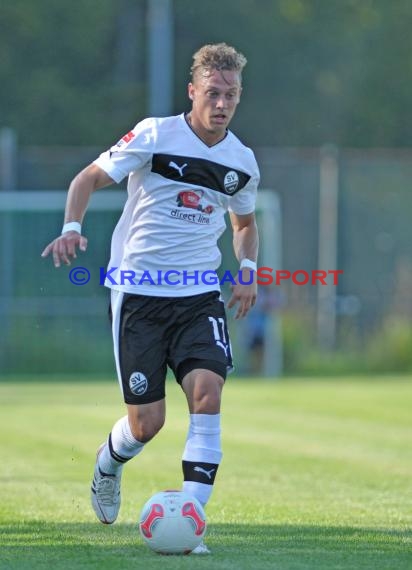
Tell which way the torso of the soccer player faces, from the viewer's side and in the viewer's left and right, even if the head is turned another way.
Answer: facing the viewer and to the right of the viewer

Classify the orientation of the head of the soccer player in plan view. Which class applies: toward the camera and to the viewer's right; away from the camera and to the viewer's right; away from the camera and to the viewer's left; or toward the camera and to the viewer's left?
toward the camera and to the viewer's right
